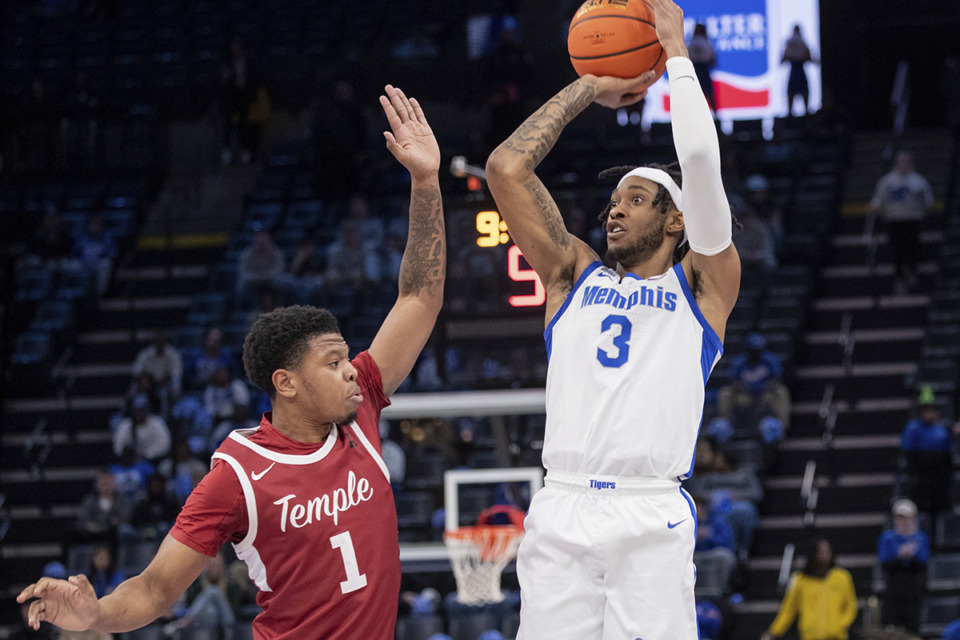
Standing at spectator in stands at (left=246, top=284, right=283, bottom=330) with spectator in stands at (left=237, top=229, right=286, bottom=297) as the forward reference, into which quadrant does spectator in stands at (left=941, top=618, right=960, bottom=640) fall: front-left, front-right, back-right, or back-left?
back-right

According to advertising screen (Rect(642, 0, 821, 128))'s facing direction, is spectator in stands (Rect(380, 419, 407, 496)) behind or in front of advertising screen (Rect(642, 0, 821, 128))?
in front

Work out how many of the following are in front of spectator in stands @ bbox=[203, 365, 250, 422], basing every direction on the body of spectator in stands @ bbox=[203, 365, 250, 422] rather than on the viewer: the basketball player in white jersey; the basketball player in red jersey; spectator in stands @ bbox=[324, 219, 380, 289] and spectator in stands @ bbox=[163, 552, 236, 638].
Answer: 3

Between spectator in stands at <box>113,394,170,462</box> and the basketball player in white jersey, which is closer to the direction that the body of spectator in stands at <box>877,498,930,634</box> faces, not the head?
the basketball player in white jersey

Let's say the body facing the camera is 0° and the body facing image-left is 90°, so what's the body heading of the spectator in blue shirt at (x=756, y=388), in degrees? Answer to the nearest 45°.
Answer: approximately 0°

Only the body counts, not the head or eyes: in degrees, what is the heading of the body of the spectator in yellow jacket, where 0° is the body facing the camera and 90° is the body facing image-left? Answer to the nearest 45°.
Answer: approximately 0°

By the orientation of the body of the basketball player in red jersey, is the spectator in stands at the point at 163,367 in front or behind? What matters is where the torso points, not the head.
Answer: behind

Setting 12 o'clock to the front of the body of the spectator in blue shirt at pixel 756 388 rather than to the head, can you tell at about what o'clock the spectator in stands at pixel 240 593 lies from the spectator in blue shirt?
The spectator in stands is roughly at 2 o'clock from the spectator in blue shirt.

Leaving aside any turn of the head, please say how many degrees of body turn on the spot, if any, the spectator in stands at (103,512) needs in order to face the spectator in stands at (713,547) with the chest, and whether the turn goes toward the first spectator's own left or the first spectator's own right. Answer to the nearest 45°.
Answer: approximately 45° to the first spectator's own left

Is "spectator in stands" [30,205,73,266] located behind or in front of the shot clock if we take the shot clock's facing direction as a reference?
behind
